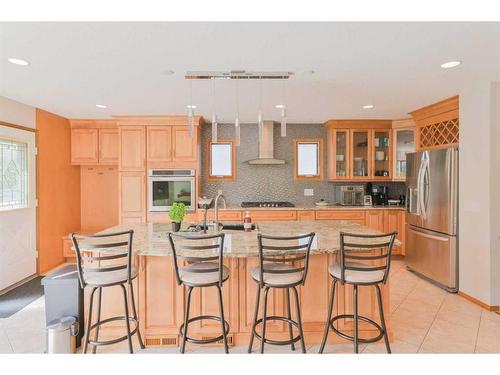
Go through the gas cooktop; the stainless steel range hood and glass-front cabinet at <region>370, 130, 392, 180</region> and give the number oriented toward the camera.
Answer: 3

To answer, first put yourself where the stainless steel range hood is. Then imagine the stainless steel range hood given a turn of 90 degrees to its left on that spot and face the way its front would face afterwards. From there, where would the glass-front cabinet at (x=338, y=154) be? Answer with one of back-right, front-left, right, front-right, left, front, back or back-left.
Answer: front

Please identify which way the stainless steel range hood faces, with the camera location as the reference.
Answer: facing the viewer

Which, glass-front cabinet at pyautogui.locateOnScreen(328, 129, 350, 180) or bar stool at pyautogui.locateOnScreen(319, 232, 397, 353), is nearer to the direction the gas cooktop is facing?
the bar stool

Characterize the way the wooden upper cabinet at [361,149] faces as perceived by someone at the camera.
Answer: facing the viewer

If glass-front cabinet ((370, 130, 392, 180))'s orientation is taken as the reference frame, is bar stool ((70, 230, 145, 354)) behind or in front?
in front

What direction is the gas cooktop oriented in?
toward the camera

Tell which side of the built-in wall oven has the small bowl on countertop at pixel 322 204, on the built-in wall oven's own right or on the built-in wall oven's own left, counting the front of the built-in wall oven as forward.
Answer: on the built-in wall oven's own left

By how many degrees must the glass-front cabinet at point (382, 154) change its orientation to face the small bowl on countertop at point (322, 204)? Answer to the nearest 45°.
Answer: approximately 90° to its right

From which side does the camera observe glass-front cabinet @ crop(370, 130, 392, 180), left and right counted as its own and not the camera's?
front

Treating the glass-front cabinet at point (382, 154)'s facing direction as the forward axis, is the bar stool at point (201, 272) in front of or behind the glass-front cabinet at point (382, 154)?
in front
